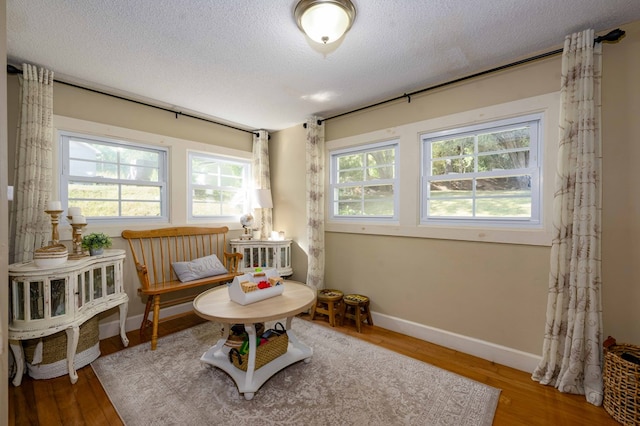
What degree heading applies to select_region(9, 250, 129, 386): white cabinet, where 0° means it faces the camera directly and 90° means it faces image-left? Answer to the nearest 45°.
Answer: approximately 315°

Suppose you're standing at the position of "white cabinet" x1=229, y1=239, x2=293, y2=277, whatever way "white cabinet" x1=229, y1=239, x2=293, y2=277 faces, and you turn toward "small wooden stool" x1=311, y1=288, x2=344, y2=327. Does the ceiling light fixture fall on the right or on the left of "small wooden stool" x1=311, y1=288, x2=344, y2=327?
right

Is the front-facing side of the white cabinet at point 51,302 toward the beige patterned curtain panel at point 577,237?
yes

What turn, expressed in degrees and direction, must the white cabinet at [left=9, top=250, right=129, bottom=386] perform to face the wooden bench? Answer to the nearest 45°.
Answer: approximately 90° to its left

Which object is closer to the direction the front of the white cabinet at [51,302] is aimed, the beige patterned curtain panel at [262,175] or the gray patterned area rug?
the gray patterned area rug

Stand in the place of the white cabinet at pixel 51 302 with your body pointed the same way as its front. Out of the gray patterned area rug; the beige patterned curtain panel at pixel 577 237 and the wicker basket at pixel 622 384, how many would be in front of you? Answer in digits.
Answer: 3

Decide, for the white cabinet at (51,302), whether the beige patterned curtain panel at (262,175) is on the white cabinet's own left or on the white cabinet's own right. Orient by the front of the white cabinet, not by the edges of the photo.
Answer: on the white cabinet's own left
